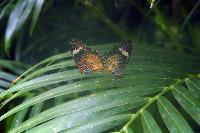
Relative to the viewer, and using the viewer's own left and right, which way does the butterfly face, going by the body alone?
facing away from the viewer
